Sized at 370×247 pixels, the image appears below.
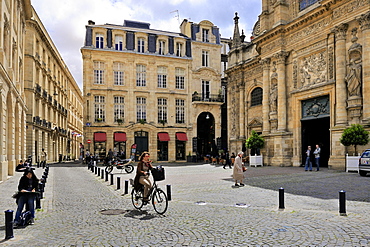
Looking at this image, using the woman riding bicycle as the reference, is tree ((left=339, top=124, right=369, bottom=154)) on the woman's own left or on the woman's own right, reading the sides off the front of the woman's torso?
on the woman's own left

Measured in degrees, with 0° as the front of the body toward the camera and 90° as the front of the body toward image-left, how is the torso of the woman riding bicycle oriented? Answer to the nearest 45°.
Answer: approximately 315°

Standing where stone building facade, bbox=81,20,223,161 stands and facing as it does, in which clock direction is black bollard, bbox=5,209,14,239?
The black bollard is roughly at 12 o'clock from the stone building facade.

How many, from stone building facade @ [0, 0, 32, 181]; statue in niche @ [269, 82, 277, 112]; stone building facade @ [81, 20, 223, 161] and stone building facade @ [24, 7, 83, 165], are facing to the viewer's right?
2

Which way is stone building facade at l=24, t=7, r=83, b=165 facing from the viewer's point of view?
to the viewer's right

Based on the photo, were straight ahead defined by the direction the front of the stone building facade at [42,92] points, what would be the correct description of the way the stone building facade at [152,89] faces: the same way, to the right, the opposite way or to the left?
to the right

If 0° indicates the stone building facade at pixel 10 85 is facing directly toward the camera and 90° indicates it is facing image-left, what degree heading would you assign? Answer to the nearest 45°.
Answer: approximately 270°

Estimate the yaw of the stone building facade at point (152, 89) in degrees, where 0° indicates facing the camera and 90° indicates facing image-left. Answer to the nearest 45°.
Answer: approximately 0°

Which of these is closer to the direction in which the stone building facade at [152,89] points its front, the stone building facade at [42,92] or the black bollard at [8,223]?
the black bollard

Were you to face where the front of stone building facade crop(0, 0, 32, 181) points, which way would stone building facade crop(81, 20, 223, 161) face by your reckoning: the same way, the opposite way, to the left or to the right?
to the right
